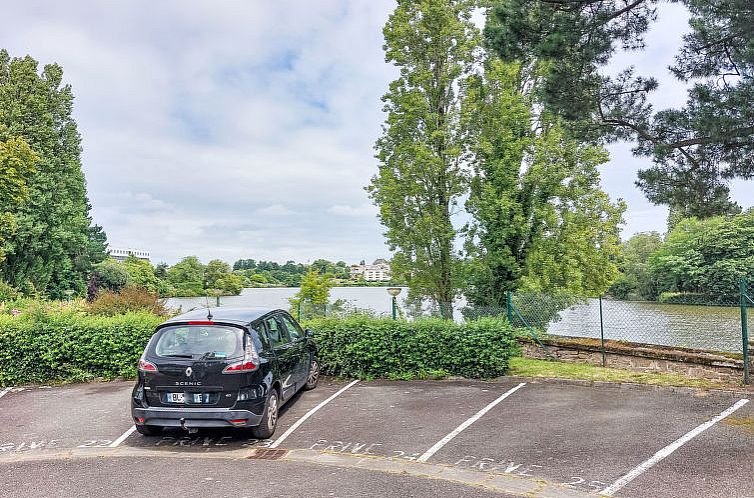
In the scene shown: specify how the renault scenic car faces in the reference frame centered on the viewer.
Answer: facing away from the viewer and to the right of the viewer

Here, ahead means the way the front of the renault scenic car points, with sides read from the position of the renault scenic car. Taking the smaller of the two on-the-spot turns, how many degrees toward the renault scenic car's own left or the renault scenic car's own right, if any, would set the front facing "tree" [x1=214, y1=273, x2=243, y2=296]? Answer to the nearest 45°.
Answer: approximately 45° to the renault scenic car's own left

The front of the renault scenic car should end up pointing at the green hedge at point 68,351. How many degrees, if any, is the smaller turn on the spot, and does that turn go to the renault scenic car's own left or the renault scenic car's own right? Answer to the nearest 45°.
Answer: approximately 90° to the renault scenic car's own left

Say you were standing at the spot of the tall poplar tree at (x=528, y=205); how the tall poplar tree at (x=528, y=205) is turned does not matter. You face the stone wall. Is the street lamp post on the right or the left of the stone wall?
right

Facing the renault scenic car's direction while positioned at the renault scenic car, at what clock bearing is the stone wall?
The stone wall is roughly at 1 o'clock from the renault scenic car.

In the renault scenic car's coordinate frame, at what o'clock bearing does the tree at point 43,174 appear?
The tree is roughly at 10 o'clock from the renault scenic car.

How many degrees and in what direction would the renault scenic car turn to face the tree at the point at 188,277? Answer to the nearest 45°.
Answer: approximately 45° to its left

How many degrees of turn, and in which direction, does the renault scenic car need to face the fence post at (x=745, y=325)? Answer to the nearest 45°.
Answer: approximately 45° to its right

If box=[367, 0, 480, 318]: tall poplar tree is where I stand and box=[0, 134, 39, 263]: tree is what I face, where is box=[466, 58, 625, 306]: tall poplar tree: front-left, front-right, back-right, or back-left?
back-right

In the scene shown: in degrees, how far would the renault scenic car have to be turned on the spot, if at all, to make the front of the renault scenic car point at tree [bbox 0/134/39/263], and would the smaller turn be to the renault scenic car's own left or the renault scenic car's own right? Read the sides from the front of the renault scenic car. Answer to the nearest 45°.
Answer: approximately 90° to the renault scenic car's own left

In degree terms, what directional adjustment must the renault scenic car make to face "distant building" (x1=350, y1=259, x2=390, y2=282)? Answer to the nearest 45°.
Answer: approximately 45° to its left

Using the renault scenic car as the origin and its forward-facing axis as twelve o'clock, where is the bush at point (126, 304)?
The bush is roughly at 10 o'clock from the renault scenic car.
